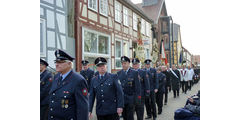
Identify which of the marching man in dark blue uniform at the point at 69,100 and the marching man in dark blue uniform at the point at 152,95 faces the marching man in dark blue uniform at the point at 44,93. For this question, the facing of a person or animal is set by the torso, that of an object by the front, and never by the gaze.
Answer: the marching man in dark blue uniform at the point at 152,95

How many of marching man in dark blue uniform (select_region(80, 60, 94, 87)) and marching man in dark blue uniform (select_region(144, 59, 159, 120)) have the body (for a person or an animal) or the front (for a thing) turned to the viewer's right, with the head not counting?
0

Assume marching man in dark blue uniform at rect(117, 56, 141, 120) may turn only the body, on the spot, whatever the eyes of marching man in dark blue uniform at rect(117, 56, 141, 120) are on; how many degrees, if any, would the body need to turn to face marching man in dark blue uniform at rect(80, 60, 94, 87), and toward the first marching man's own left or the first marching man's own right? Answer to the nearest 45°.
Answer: approximately 90° to the first marching man's own right

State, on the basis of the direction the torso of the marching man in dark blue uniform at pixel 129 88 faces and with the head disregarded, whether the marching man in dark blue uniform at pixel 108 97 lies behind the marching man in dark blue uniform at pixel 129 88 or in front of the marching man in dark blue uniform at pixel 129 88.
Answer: in front

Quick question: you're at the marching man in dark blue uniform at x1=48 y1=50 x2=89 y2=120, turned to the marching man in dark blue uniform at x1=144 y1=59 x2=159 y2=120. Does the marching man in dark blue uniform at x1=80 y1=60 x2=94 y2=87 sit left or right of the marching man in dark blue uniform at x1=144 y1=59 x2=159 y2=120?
left

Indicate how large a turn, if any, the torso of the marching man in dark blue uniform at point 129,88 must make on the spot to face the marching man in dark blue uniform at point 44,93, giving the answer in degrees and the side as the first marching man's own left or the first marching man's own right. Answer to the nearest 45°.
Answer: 0° — they already face them

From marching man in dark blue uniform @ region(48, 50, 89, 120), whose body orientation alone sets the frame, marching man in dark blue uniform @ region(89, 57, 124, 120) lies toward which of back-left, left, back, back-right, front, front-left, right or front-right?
back

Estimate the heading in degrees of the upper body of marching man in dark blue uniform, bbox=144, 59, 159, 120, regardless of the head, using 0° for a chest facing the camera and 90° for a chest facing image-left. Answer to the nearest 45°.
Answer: approximately 45°

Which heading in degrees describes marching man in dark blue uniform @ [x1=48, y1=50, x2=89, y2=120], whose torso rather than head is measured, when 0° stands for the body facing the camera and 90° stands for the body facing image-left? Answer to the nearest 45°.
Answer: approximately 45°

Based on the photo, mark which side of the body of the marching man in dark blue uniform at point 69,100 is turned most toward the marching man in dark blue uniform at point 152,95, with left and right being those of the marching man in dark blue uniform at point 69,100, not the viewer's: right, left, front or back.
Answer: back
